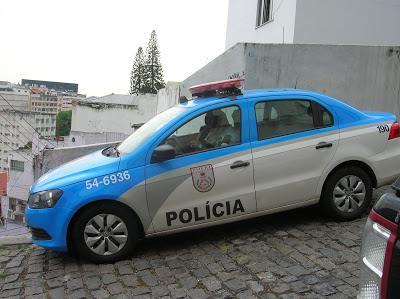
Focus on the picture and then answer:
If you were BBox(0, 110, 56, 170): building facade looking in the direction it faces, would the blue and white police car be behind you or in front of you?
in front

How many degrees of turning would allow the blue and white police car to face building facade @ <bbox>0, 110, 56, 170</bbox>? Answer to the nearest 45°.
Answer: approximately 45° to its right

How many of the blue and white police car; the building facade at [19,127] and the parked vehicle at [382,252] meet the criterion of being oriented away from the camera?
1

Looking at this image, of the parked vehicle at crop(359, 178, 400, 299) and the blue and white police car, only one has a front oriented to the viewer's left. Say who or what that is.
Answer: the blue and white police car

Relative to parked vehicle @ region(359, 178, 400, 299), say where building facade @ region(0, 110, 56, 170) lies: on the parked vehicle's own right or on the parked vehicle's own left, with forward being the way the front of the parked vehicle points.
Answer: on the parked vehicle's own left

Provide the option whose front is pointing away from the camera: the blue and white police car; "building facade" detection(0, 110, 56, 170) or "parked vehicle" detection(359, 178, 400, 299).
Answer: the parked vehicle

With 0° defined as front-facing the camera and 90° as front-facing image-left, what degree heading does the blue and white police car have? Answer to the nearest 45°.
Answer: approximately 90°

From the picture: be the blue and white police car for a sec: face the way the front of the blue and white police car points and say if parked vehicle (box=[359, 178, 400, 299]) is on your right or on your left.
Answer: on your left

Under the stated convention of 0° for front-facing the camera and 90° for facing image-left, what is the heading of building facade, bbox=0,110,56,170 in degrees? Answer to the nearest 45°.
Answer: approximately 315°

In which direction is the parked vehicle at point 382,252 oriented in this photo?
away from the camera

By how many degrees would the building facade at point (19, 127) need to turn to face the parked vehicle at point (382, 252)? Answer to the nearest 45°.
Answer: approximately 45° to its right
